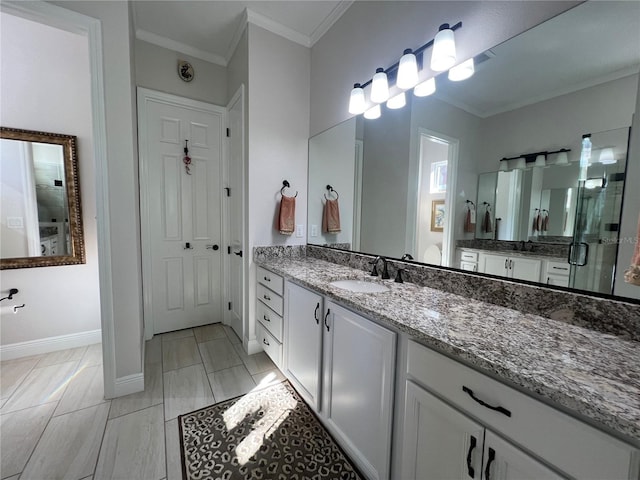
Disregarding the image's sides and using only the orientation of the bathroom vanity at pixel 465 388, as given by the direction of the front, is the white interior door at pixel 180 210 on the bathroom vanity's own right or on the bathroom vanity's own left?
on the bathroom vanity's own right

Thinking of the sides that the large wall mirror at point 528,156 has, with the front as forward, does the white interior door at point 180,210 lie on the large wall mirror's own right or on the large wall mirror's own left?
on the large wall mirror's own right

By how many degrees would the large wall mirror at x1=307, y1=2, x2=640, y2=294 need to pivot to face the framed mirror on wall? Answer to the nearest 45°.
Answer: approximately 45° to its right

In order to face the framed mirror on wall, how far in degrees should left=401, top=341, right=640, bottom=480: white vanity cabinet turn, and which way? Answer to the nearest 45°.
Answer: approximately 45° to its right

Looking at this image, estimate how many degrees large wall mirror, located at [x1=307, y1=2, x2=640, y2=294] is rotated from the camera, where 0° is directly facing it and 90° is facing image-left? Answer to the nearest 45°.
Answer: approximately 45°

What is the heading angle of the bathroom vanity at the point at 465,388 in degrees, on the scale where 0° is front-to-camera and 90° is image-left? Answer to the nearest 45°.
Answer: approximately 45°

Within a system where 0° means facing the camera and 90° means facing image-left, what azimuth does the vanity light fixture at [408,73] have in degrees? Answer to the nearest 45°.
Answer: approximately 45°

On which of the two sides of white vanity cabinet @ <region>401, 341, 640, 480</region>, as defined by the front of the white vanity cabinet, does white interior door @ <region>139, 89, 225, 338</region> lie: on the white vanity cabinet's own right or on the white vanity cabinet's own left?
on the white vanity cabinet's own right
